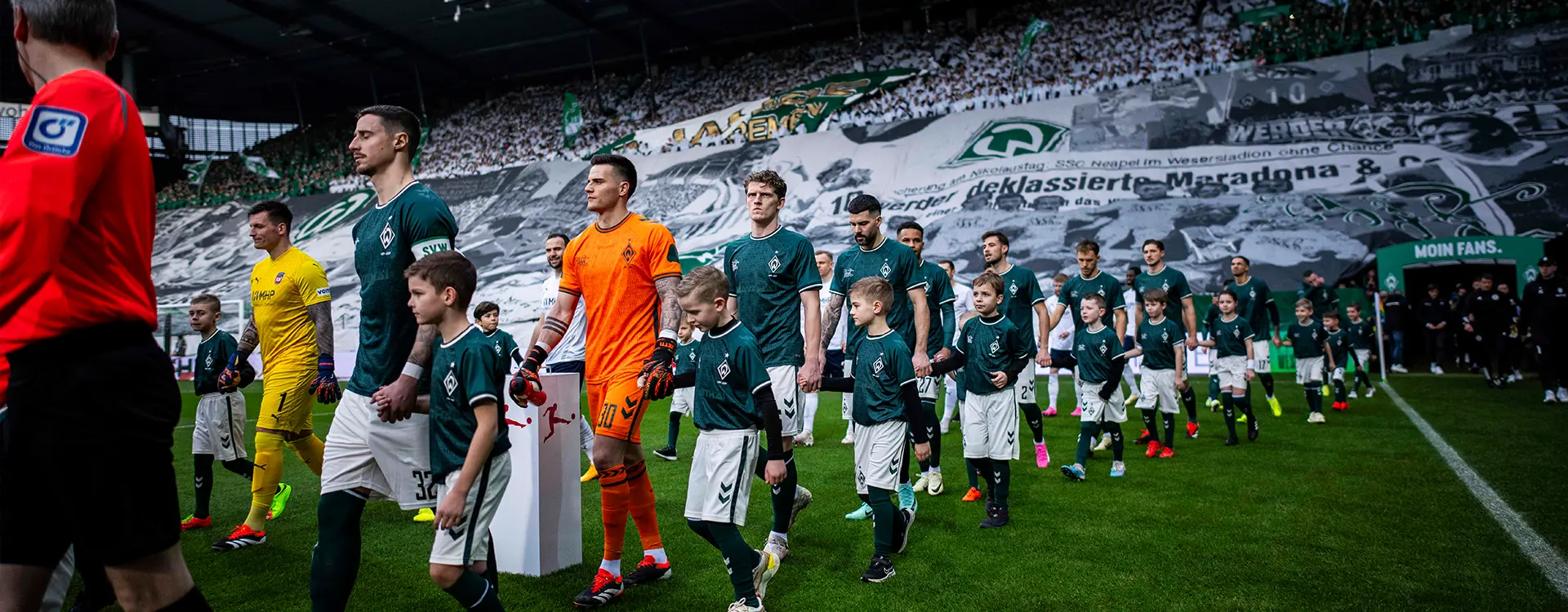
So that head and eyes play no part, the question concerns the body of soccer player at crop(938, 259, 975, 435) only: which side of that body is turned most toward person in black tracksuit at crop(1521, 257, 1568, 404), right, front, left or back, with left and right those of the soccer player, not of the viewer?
back

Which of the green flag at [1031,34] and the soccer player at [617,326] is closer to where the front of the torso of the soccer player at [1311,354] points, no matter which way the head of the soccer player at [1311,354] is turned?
the soccer player

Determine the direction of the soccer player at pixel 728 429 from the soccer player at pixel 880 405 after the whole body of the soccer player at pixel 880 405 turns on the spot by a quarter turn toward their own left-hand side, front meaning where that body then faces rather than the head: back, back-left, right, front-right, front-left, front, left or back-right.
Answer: right

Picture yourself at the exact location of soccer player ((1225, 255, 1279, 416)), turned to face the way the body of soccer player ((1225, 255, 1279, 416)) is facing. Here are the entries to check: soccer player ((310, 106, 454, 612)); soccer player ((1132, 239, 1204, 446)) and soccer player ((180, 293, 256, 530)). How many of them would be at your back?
0

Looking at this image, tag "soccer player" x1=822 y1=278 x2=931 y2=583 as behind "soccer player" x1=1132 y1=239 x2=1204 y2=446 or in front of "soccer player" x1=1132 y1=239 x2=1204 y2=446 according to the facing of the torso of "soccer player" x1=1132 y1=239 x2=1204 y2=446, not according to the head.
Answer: in front

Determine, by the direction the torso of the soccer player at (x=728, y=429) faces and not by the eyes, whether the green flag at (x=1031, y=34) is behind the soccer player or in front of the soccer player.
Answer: behind

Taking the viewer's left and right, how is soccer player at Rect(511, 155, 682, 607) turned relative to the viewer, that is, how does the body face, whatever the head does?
facing the viewer and to the left of the viewer

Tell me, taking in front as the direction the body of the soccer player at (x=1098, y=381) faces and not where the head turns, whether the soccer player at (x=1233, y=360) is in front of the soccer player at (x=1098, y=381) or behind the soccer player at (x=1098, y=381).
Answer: behind

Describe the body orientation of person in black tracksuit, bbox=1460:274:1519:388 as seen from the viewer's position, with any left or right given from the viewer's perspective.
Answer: facing the viewer

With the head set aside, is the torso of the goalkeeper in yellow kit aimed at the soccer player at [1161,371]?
no

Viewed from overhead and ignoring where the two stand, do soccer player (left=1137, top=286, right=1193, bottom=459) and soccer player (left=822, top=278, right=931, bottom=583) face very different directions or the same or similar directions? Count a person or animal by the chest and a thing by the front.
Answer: same or similar directions

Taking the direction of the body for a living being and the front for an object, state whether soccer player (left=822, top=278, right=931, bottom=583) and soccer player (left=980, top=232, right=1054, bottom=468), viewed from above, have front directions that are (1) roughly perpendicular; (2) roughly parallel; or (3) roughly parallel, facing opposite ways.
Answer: roughly parallel

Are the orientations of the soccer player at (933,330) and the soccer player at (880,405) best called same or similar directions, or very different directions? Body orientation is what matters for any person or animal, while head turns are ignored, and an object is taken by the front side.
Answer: same or similar directions

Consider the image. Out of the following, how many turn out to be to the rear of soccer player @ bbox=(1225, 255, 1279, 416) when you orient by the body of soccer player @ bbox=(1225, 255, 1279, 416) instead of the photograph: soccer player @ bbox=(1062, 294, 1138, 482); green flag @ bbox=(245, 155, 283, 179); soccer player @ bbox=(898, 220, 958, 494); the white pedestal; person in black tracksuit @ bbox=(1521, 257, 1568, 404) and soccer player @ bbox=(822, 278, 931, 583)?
1

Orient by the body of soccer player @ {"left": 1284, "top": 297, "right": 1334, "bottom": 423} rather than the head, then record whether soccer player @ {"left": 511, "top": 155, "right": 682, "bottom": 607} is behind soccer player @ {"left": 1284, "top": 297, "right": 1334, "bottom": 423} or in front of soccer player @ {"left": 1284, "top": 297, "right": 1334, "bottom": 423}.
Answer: in front

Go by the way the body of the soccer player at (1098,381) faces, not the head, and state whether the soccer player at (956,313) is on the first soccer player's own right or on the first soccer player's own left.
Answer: on the first soccer player's own right

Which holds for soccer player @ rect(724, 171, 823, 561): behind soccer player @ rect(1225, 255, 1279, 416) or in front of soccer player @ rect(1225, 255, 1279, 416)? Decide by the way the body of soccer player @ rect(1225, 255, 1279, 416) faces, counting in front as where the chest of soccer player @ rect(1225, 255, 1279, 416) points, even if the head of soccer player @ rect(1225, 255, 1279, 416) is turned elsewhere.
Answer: in front

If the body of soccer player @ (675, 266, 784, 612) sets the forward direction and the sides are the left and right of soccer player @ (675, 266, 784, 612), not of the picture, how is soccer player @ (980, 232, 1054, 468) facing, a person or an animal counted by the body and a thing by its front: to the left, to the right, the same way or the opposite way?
the same way

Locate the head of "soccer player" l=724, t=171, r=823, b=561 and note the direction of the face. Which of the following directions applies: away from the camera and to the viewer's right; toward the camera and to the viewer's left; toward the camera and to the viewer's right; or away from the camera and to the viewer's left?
toward the camera and to the viewer's left

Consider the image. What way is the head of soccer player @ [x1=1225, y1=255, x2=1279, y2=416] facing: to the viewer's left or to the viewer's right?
to the viewer's left

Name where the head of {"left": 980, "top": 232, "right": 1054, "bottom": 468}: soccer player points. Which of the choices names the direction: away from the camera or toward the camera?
toward the camera
